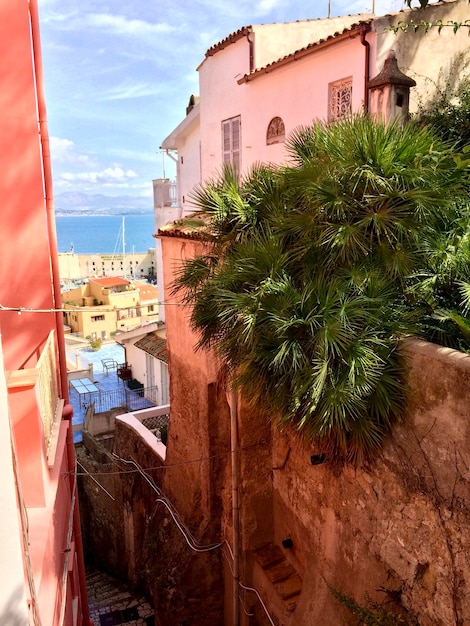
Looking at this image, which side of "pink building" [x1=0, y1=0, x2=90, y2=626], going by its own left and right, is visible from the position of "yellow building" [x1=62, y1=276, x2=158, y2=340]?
left

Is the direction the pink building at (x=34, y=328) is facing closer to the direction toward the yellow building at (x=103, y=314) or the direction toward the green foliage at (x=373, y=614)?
the green foliage

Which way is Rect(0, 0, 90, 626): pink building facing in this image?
to the viewer's right
